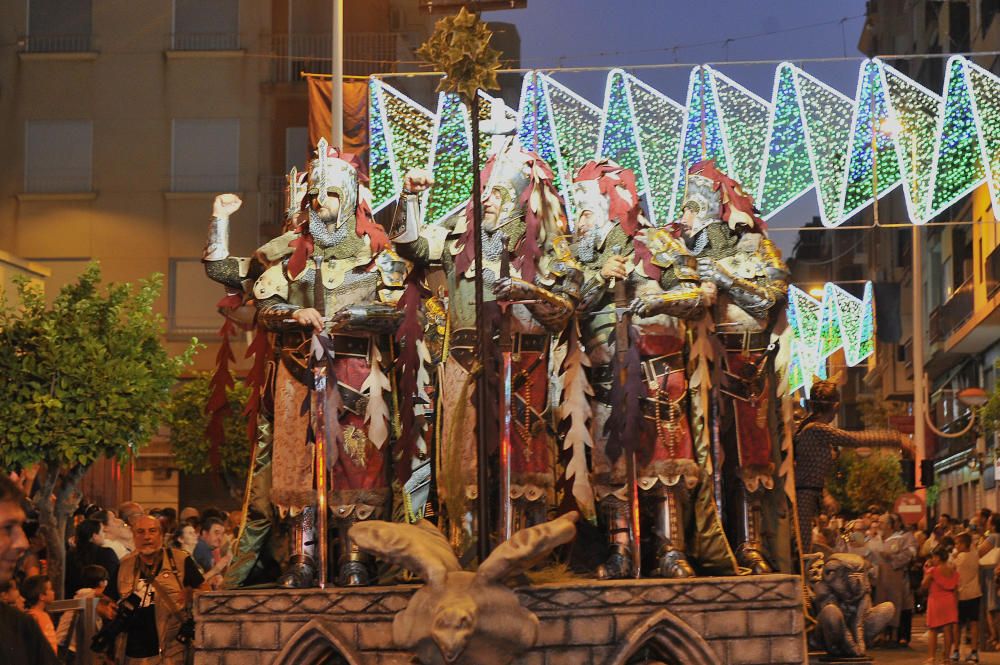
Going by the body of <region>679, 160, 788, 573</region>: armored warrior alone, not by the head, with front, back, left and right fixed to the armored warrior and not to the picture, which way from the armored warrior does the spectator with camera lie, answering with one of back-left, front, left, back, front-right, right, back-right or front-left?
front-right

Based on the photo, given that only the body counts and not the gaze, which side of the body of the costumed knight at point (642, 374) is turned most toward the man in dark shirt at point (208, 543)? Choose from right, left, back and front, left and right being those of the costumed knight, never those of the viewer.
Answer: right

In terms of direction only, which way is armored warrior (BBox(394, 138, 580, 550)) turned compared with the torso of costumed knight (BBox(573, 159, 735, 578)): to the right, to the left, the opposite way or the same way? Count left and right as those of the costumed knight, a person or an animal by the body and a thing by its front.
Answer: the same way

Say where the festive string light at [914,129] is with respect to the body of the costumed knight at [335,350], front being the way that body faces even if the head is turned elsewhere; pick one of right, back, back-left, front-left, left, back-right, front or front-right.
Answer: back-left

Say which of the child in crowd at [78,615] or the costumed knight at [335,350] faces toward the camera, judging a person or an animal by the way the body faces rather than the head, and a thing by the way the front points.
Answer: the costumed knight

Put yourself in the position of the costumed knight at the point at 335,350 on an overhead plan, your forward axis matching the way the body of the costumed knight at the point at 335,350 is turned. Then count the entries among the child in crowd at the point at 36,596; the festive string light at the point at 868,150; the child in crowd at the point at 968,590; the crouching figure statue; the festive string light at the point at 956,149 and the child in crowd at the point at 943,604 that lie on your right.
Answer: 1

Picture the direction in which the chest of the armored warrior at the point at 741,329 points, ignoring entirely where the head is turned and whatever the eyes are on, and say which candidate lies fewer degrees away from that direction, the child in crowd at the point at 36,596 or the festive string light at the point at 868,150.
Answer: the child in crowd

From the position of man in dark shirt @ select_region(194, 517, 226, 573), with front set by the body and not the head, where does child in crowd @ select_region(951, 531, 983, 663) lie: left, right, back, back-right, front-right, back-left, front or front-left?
front-left

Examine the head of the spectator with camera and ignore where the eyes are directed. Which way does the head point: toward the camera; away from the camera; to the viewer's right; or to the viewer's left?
toward the camera

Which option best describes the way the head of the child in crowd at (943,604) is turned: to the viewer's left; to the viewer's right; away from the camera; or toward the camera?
to the viewer's left

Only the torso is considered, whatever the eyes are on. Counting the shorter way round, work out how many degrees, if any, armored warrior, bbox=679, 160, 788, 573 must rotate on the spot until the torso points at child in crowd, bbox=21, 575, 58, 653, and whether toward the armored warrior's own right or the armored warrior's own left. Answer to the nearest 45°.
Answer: approximately 45° to the armored warrior's own right

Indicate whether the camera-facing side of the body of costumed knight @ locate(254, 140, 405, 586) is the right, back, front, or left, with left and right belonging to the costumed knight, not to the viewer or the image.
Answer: front

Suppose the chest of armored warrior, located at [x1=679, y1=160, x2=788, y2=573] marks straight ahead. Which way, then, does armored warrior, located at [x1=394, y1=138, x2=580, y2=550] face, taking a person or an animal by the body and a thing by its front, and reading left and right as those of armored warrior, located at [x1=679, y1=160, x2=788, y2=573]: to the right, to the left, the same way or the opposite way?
the same way
